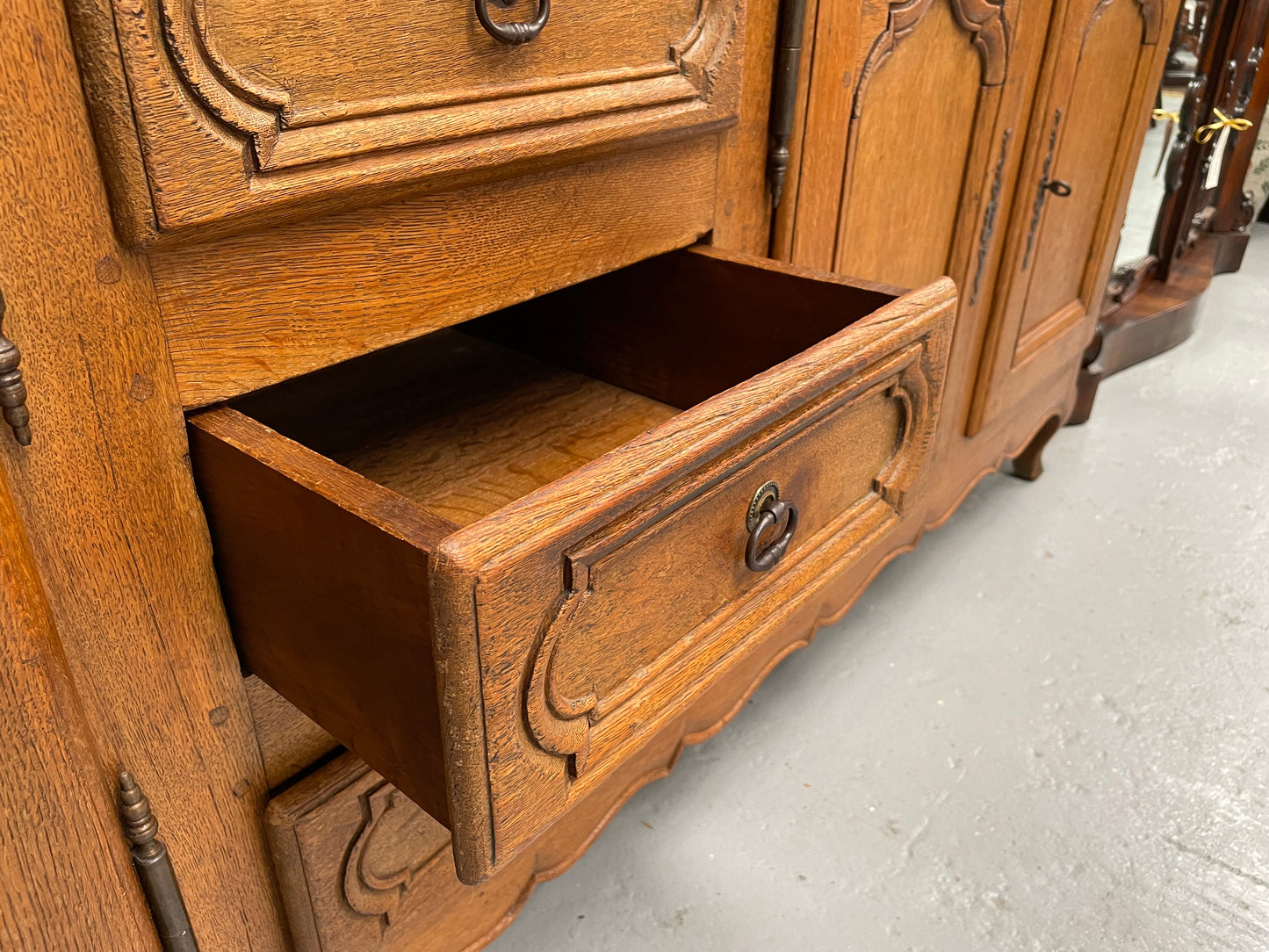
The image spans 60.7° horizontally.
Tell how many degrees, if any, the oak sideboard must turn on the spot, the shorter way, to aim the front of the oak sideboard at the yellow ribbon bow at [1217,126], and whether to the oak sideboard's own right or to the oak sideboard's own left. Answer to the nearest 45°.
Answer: approximately 90° to the oak sideboard's own left

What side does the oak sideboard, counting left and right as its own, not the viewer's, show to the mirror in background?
left
